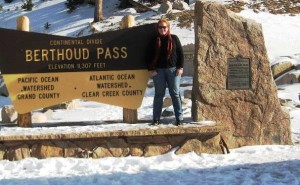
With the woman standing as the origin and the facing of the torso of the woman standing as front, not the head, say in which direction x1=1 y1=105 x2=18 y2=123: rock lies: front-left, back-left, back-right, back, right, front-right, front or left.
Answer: back-right

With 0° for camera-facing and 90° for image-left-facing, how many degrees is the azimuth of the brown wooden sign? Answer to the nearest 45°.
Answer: approximately 0°

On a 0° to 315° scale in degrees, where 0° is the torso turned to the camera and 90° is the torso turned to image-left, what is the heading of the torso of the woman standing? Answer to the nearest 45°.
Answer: approximately 0°

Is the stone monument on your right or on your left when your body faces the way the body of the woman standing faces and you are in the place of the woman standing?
on your left

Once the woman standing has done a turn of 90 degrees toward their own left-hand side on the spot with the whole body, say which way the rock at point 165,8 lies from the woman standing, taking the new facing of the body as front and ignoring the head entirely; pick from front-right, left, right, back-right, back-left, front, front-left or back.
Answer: left

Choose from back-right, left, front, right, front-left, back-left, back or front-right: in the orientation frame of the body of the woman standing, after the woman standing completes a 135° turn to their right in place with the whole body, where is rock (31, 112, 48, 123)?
front

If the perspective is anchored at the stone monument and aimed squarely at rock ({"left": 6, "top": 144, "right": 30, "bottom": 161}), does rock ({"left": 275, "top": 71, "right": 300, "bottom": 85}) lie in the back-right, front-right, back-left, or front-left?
back-right

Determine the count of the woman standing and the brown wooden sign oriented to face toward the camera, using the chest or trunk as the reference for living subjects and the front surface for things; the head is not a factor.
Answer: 2

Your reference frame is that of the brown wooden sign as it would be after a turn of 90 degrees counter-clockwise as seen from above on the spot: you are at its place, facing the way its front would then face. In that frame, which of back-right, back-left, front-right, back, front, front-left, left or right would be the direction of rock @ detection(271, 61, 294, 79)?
front-left

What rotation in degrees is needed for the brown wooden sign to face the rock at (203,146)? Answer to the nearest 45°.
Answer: approximately 45° to its left

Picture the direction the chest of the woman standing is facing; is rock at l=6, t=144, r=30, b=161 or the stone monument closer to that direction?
the rock
